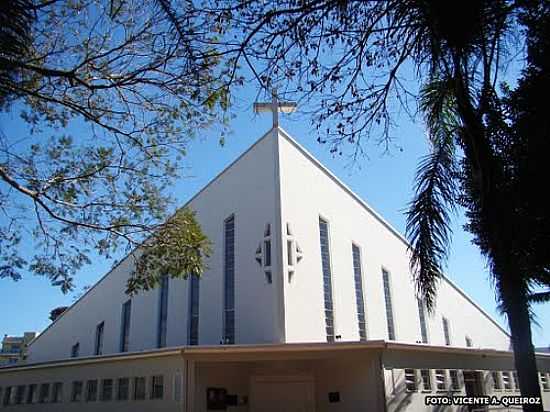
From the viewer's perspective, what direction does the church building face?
toward the camera

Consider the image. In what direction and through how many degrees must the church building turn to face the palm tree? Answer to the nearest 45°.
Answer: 0° — it already faces it
